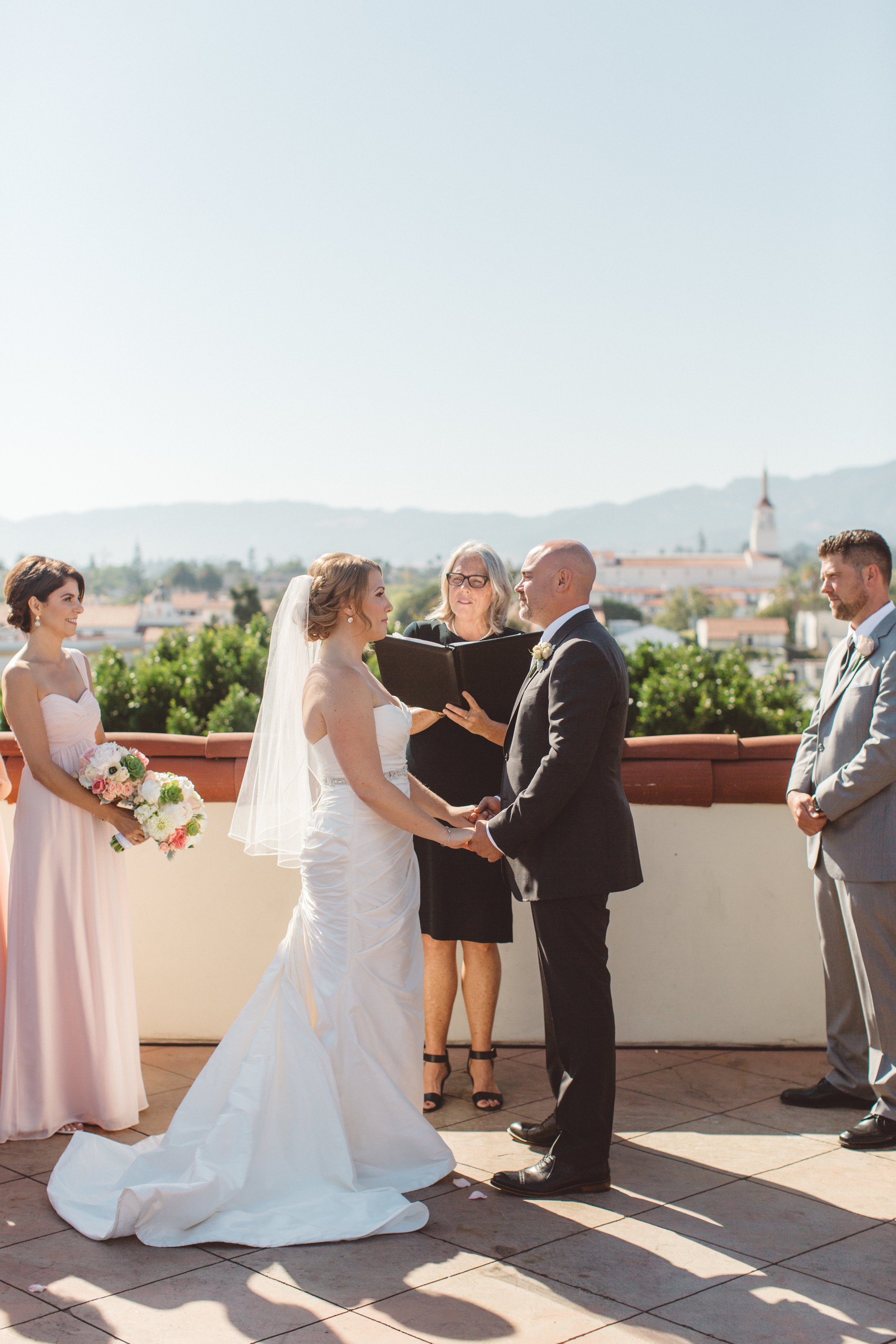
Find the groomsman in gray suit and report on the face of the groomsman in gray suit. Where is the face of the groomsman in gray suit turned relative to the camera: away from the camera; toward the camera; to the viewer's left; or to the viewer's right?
to the viewer's left

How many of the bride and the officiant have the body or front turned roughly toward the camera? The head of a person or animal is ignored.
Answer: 1

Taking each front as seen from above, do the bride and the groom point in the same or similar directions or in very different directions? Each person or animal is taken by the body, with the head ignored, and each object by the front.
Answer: very different directions

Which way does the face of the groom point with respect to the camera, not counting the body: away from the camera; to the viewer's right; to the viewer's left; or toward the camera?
to the viewer's left

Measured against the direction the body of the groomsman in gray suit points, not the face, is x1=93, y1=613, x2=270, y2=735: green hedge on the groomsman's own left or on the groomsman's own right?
on the groomsman's own right

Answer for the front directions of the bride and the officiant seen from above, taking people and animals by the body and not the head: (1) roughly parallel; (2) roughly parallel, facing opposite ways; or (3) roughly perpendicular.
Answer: roughly perpendicular

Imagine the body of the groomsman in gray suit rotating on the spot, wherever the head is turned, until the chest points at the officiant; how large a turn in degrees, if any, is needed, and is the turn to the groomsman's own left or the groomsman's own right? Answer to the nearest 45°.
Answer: approximately 45° to the groomsman's own right

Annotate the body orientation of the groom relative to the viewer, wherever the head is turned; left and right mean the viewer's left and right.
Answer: facing to the left of the viewer

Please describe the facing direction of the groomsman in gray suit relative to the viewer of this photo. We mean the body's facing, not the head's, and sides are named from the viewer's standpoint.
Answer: facing the viewer and to the left of the viewer

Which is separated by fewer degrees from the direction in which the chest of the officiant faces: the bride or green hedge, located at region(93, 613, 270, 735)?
the bride

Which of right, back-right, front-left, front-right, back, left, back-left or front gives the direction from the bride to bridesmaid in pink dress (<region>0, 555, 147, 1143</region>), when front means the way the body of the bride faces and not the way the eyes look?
back-left

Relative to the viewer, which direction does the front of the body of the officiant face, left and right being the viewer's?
facing the viewer

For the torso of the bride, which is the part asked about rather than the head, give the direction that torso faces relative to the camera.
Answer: to the viewer's right

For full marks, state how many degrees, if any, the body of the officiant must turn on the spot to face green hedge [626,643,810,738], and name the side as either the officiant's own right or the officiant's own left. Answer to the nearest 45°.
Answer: approximately 180°

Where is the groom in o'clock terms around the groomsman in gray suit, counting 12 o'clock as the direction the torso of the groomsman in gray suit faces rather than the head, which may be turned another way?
The groom is roughly at 12 o'clock from the groomsman in gray suit.
